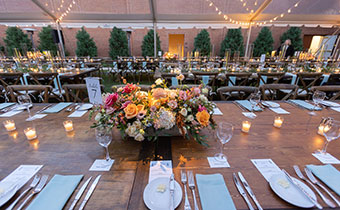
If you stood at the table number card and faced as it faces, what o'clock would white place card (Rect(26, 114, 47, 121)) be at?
The white place card is roughly at 4 o'clock from the table number card.

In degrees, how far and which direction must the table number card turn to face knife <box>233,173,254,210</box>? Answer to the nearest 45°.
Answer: approximately 45° to its left

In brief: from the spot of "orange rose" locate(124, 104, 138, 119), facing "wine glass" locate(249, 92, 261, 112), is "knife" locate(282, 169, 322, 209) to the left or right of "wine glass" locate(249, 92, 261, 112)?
right

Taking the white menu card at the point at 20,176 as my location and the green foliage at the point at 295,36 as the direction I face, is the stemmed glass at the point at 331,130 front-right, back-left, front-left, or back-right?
front-right

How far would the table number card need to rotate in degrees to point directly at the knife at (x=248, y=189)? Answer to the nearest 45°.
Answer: approximately 45° to its left

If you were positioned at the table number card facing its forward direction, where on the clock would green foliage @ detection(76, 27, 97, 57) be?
The green foliage is roughly at 6 o'clock from the table number card.

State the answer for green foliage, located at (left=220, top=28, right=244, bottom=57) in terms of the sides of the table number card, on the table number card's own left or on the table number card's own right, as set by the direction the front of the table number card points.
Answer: on the table number card's own left

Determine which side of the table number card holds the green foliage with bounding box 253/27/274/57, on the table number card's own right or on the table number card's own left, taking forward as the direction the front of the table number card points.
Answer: on the table number card's own left

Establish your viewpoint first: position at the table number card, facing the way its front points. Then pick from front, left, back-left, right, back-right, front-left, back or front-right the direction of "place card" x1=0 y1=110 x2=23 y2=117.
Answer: back-right

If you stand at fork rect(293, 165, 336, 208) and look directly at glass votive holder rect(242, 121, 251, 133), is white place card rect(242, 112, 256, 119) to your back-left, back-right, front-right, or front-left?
front-right

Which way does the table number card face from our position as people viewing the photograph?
facing the viewer

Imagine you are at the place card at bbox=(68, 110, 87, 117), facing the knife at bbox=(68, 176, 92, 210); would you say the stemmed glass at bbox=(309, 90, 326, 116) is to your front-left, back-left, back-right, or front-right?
front-left

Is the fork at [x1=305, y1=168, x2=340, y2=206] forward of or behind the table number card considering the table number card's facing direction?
forward
